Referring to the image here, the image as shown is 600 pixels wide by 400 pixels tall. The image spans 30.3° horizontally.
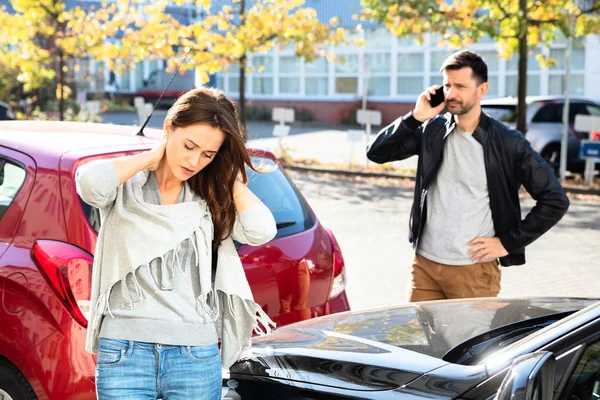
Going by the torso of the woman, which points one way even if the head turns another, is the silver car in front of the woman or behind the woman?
behind

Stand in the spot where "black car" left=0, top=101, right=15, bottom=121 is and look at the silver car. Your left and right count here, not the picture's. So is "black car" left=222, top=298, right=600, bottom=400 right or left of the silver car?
right

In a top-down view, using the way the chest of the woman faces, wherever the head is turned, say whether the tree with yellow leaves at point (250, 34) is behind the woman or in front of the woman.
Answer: behind

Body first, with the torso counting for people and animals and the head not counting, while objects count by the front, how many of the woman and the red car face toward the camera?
1
